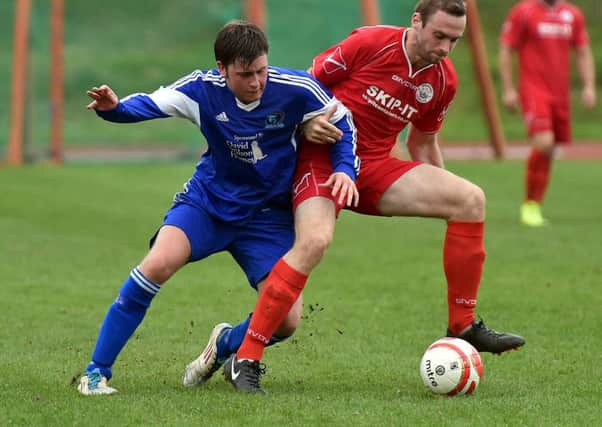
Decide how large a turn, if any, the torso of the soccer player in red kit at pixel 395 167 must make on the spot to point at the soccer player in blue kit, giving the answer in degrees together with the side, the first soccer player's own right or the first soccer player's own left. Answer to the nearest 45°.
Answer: approximately 90° to the first soccer player's own right

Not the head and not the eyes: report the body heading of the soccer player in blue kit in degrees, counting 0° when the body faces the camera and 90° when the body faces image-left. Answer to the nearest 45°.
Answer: approximately 0°

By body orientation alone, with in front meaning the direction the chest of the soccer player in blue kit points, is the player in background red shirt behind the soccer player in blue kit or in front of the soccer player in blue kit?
behind

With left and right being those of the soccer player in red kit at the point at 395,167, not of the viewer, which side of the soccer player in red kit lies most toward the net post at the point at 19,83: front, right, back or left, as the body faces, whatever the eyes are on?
back

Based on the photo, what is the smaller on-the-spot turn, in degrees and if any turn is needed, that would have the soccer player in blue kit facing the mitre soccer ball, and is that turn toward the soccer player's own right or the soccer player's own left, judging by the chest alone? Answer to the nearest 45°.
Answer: approximately 45° to the soccer player's own left

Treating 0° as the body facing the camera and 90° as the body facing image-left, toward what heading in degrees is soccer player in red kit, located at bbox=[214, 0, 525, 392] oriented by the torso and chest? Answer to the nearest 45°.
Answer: approximately 315°

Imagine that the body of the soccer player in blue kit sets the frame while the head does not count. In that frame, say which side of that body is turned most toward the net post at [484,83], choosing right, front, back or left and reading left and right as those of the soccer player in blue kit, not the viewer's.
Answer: back
